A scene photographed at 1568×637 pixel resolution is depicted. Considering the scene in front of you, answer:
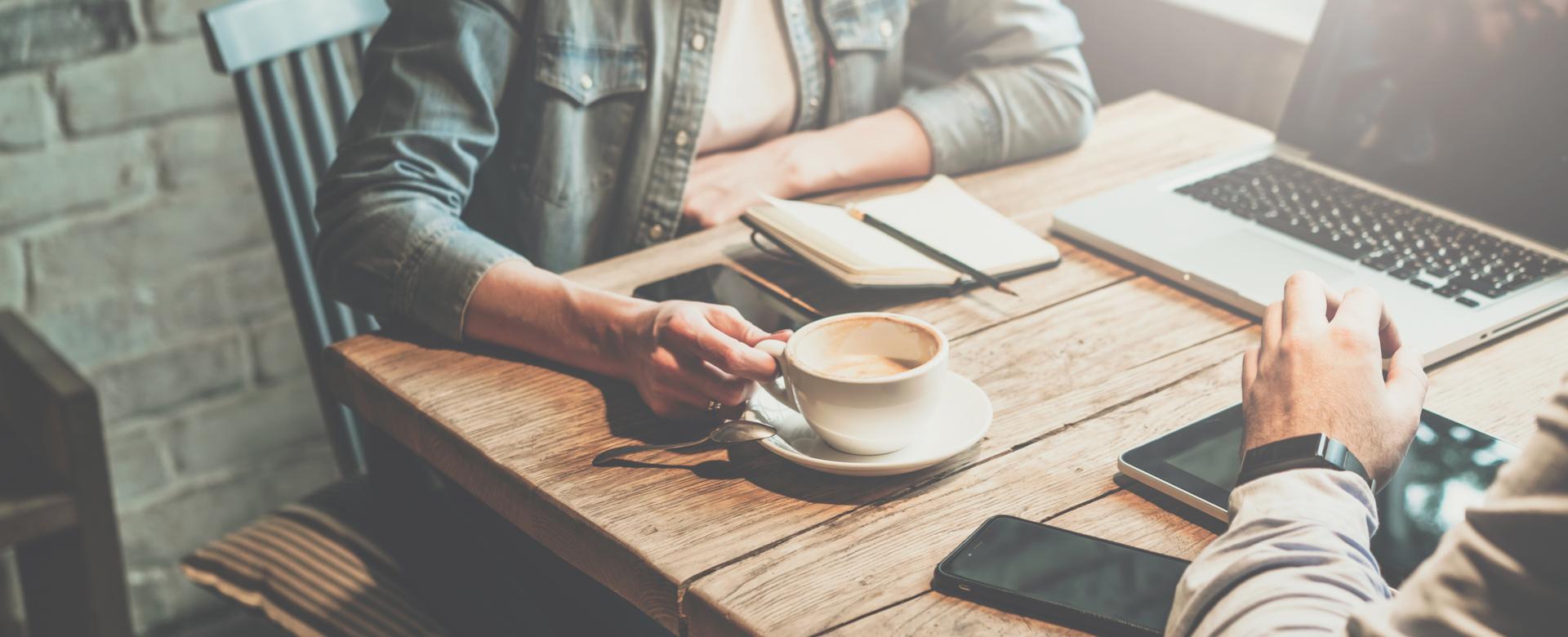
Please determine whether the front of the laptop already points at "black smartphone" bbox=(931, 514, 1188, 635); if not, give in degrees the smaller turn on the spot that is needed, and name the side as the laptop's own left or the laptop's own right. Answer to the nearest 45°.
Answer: approximately 45° to the laptop's own left

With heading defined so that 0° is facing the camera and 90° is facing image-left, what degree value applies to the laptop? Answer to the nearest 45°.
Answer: approximately 45°

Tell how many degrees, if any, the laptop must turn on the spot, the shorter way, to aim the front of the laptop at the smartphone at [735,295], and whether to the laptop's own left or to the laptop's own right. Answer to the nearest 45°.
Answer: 0° — it already faces it

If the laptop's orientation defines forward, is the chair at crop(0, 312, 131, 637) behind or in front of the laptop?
in front
